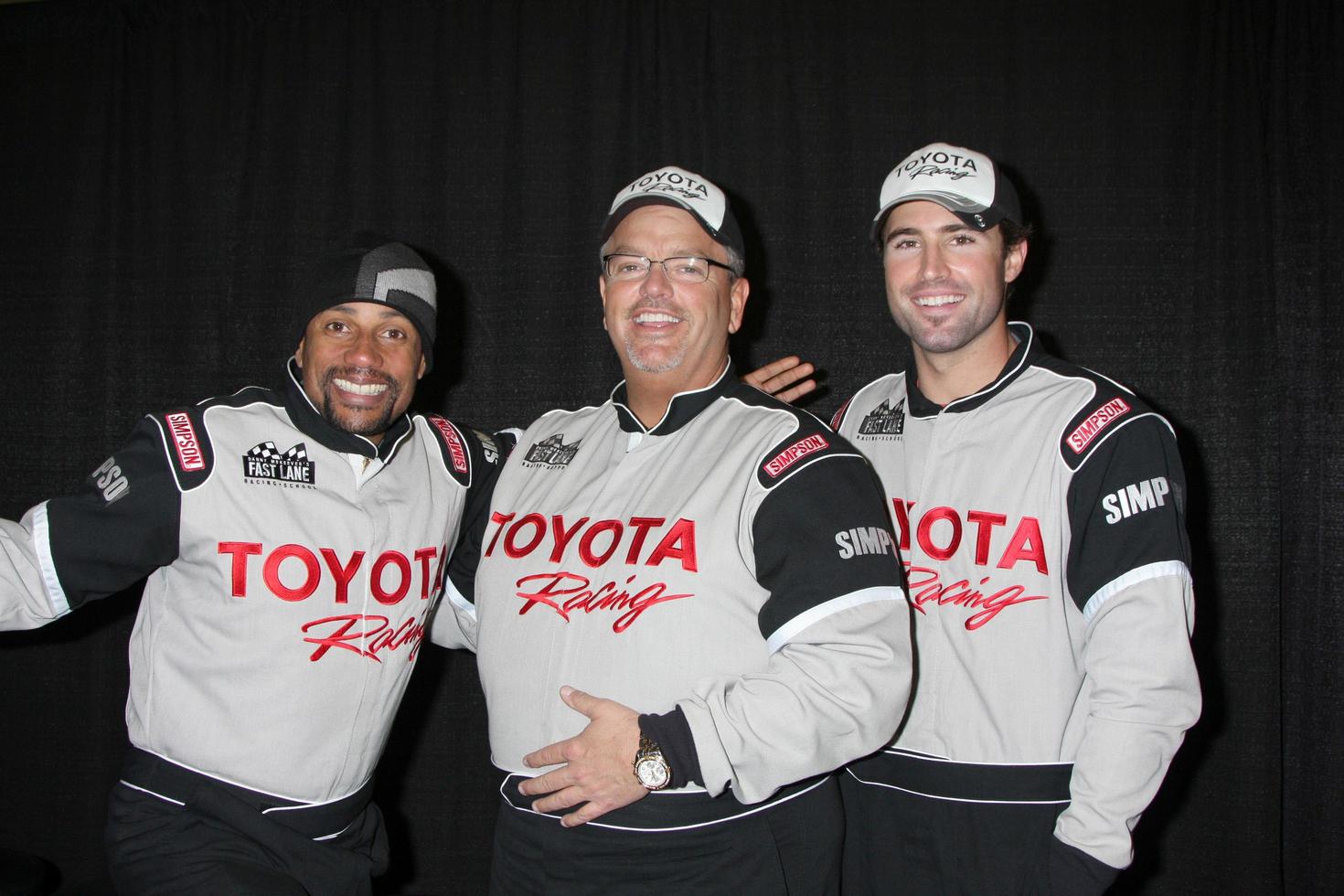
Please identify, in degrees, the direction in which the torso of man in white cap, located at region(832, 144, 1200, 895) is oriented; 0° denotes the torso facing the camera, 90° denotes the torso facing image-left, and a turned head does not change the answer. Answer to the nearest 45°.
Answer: approximately 45°

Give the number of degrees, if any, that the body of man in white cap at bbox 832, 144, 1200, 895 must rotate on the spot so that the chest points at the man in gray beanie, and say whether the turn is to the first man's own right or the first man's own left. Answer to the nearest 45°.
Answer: approximately 45° to the first man's own right

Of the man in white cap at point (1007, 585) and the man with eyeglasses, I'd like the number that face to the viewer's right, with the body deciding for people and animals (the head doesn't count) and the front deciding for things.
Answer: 0

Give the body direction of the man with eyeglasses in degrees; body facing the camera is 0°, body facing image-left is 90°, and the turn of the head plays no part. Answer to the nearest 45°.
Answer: approximately 45°
